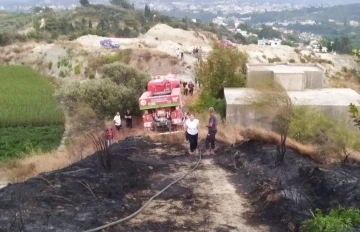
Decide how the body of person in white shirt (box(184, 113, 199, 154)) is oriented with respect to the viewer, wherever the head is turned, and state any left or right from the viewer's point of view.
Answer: facing the viewer

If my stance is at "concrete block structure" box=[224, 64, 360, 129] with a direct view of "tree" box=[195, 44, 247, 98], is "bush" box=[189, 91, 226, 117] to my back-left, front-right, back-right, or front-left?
front-left

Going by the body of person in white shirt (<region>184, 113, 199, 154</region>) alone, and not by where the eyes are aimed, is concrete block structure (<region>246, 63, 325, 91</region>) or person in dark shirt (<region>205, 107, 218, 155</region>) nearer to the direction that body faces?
the person in dark shirt

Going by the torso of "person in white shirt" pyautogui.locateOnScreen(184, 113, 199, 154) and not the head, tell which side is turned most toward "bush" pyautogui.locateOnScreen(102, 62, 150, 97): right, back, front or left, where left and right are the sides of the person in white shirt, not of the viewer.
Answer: back

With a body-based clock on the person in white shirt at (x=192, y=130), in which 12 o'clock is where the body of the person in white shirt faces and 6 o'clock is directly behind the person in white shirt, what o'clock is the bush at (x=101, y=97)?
The bush is roughly at 5 o'clock from the person in white shirt.

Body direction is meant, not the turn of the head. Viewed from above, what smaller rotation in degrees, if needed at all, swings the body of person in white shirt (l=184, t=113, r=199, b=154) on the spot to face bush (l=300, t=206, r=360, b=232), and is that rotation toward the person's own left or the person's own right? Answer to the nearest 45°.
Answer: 0° — they already face it

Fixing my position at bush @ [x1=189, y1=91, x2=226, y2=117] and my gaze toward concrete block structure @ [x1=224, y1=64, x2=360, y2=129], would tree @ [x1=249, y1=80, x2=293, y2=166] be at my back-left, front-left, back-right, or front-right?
front-right

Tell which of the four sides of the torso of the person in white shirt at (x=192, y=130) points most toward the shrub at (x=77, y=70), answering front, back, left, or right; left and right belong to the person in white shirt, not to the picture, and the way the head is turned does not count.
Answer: back

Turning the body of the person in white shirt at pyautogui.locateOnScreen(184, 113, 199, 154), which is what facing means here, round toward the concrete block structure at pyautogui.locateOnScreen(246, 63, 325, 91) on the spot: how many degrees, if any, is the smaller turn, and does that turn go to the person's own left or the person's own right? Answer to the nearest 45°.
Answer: approximately 135° to the person's own left
